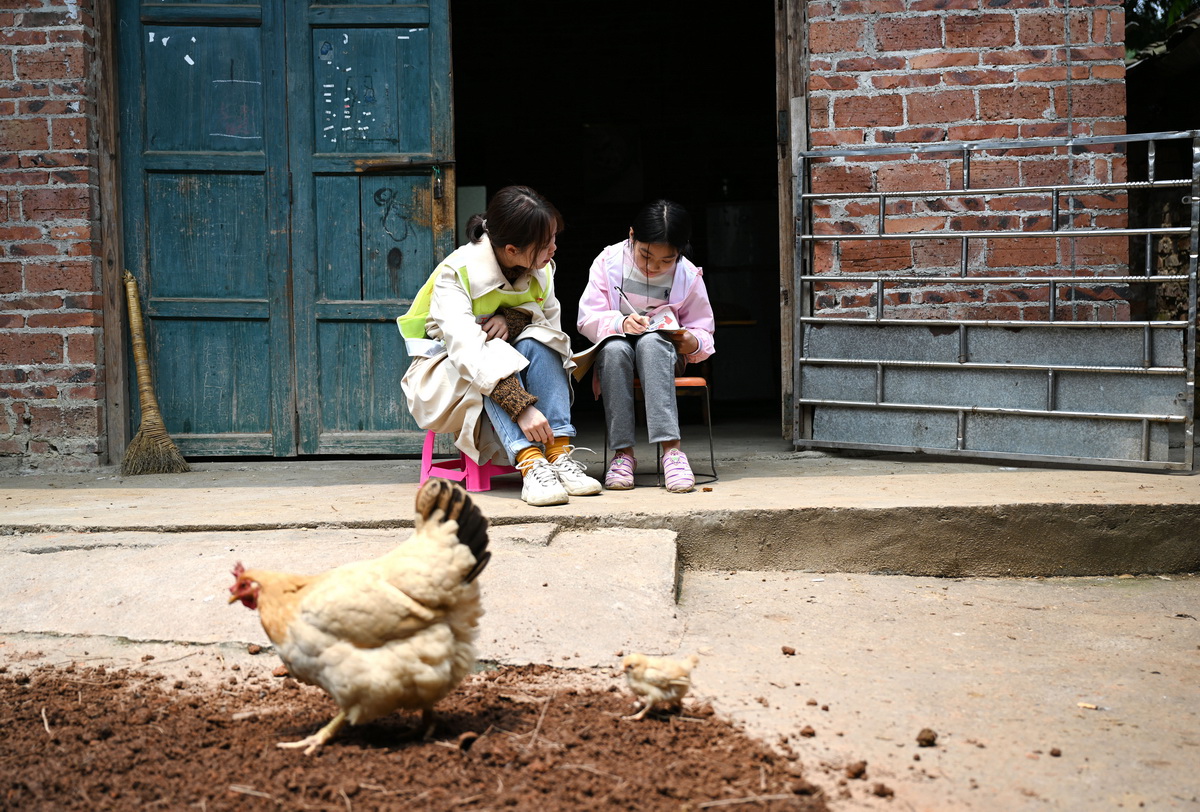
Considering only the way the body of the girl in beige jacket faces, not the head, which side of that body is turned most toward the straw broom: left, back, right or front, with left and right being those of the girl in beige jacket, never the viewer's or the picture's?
back

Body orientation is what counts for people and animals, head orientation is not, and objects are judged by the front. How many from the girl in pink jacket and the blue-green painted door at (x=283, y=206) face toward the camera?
2

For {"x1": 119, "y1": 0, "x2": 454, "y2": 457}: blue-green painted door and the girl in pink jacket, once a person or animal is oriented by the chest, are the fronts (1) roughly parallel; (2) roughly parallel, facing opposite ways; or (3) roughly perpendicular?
roughly parallel

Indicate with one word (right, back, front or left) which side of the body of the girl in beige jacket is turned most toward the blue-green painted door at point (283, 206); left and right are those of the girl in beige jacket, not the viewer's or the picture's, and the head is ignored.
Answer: back

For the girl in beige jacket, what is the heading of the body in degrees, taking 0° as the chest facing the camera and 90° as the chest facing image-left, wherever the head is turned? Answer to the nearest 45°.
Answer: approximately 315°

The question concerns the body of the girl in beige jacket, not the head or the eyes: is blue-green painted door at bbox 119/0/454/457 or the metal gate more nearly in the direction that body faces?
the metal gate

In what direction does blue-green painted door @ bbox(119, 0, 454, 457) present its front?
toward the camera

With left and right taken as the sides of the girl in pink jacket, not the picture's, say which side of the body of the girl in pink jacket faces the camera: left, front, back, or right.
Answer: front

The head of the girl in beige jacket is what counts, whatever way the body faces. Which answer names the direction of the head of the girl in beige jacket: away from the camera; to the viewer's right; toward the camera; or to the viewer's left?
to the viewer's right
